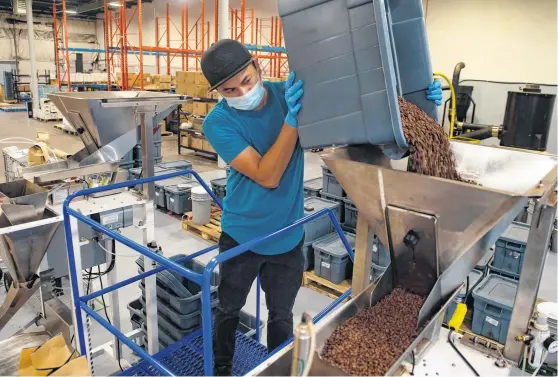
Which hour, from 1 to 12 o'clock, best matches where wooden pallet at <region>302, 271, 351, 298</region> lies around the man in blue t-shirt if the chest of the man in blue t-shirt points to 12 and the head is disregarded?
The wooden pallet is roughly at 8 o'clock from the man in blue t-shirt.

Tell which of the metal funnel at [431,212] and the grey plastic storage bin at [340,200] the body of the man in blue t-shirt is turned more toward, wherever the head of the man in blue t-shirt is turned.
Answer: the metal funnel

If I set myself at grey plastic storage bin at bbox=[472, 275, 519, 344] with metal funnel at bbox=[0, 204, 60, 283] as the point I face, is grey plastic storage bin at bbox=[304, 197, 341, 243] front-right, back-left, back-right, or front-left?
front-right

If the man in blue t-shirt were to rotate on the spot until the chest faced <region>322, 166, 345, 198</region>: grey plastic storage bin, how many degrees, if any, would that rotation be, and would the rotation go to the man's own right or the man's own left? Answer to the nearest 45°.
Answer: approximately 135° to the man's own left

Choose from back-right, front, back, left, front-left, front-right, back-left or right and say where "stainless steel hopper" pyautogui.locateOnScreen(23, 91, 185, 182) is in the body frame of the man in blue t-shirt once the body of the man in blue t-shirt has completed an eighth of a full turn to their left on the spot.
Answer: back-left

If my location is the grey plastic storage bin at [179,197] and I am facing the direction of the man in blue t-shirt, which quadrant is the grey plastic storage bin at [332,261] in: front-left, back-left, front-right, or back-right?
front-left

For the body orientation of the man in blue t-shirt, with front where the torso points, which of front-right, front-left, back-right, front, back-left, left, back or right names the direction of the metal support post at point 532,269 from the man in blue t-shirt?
front

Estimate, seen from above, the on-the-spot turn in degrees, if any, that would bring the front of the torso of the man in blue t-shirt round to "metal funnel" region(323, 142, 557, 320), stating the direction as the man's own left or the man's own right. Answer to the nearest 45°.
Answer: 0° — they already face it

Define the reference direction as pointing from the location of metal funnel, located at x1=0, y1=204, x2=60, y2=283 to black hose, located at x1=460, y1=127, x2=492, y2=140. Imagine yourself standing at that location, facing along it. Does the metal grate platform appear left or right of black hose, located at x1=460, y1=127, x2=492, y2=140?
right

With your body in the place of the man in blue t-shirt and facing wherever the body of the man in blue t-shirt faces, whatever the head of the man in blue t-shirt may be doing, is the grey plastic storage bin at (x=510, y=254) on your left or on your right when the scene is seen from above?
on your left

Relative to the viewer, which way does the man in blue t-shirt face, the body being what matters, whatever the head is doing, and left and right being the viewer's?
facing the viewer and to the right of the viewer

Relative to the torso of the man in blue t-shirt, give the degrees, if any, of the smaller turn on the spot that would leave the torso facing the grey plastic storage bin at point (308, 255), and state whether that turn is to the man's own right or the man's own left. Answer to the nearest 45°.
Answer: approximately 135° to the man's own left
